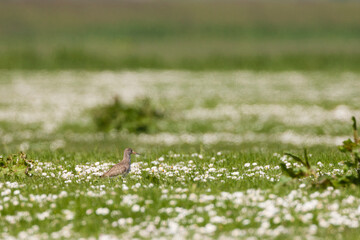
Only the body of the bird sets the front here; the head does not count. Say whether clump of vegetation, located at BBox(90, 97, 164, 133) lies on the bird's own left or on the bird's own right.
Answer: on the bird's own left

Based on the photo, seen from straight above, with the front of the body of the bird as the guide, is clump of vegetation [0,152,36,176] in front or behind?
behind

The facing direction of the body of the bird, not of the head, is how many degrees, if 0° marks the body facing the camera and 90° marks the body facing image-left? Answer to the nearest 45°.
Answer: approximately 270°

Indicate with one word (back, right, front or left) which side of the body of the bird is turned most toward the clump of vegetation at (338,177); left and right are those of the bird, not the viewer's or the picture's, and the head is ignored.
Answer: front
